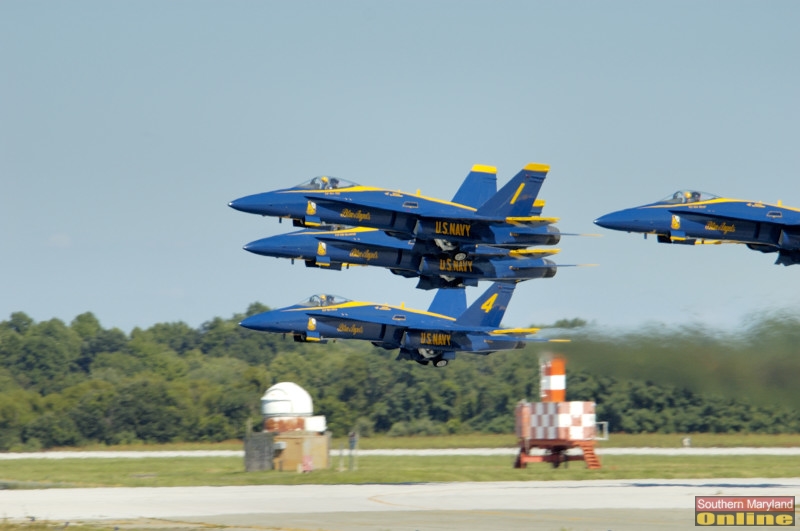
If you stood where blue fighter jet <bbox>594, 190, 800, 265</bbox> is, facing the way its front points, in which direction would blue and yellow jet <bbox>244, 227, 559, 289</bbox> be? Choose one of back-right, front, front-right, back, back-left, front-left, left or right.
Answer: front

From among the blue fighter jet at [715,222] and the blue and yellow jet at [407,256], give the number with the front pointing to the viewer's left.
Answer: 2

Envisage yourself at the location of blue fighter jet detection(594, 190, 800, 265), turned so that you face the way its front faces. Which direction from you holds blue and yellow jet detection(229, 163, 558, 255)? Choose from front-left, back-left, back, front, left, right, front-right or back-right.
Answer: front

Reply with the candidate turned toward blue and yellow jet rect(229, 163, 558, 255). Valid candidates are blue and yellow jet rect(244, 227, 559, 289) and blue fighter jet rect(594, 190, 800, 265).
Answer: the blue fighter jet

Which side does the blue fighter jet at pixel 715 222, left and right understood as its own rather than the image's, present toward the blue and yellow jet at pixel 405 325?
front

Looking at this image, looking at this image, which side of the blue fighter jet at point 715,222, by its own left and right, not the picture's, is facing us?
left

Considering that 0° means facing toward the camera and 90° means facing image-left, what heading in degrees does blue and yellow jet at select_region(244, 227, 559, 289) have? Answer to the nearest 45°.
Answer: approximately 90°

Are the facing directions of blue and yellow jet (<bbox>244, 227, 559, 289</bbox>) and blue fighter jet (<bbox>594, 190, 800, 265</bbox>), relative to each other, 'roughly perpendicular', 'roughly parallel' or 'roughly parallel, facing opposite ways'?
roughly parallel

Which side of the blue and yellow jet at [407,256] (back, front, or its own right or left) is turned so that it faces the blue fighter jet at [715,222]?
back
